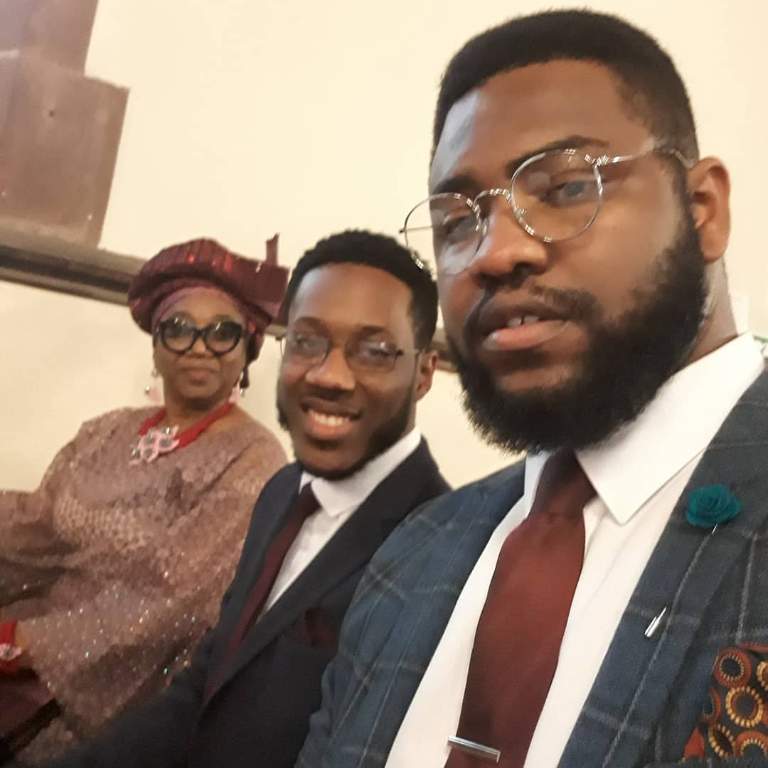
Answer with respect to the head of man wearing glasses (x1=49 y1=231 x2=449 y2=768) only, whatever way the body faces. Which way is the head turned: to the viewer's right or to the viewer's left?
to the viewer's left

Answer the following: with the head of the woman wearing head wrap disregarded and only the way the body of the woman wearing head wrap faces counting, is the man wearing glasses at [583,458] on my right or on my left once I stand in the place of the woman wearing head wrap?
on my left

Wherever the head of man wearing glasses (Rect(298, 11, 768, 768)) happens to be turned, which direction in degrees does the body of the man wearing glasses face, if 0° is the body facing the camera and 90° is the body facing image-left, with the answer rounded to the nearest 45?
approximately 45°

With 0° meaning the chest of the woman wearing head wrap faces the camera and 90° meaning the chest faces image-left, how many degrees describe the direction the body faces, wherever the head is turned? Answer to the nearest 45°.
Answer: approximately 45°

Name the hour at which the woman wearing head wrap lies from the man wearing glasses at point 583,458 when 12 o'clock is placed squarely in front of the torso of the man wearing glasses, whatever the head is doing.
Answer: The woman wearing head wrap is roughly at 3 o'clock from the man wearing glasses.
